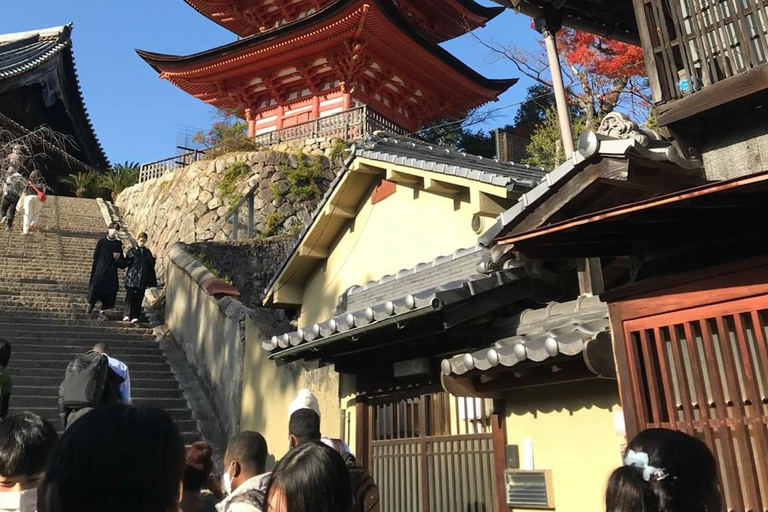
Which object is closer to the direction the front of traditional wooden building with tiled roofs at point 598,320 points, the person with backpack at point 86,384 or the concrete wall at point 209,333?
the person with backpack

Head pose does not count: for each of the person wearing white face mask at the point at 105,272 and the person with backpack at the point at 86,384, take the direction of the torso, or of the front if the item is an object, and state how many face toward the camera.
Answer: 1

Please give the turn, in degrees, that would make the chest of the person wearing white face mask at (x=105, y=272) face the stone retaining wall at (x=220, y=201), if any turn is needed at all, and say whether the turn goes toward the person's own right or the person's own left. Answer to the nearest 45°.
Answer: approximately 135° to the person's own left

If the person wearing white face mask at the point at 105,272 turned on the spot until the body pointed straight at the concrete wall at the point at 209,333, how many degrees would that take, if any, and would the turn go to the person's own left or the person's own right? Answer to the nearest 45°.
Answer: approximately 45° to the person's own left

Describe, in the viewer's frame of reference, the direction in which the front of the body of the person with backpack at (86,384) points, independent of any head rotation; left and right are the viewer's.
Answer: facing away from the viewer and to the right of the viewer

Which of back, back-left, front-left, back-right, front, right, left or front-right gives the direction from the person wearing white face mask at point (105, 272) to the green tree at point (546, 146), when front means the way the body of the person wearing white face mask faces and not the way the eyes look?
left

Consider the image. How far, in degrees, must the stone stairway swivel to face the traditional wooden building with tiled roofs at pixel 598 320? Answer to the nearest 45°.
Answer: approximately 45° to its left

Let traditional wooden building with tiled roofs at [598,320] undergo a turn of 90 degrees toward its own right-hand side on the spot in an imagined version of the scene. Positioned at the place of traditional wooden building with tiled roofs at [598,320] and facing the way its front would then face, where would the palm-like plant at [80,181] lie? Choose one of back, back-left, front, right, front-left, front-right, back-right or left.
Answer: front

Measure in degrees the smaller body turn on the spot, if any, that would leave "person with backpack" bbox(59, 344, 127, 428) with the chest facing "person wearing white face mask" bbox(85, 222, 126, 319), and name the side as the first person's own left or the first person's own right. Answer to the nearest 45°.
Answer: approximately 45° to the first person's own left

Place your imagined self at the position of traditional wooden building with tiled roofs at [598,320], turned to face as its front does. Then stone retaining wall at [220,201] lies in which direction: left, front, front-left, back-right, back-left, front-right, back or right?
right

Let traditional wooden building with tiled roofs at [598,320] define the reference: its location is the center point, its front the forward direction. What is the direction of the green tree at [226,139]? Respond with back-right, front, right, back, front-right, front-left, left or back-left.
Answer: right

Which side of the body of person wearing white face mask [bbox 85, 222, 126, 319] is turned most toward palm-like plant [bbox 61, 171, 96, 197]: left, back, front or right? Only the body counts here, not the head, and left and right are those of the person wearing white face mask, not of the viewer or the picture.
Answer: back
